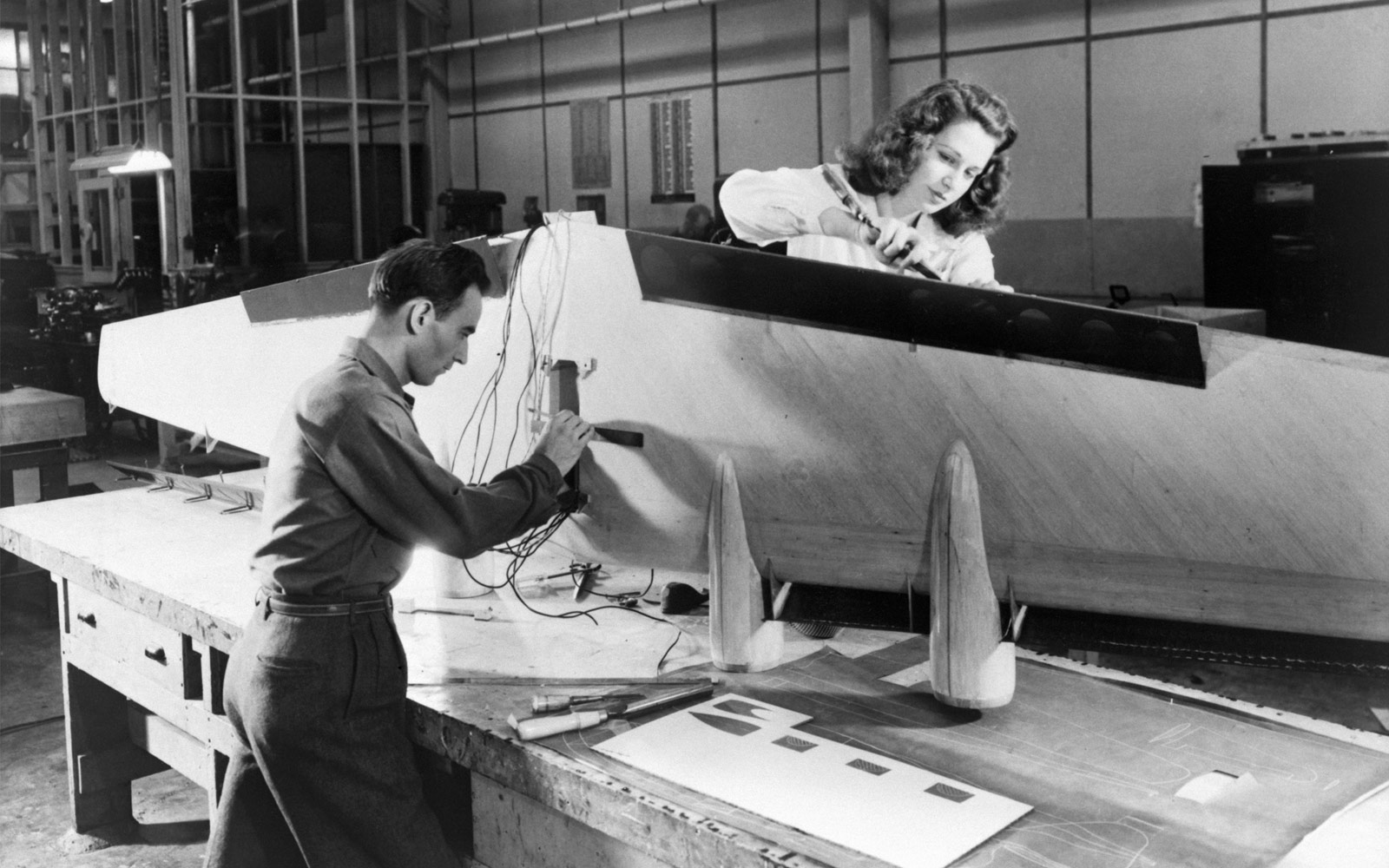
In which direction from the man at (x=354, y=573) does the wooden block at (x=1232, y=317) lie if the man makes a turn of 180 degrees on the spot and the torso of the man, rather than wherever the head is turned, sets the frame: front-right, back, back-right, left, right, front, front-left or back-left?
back-right

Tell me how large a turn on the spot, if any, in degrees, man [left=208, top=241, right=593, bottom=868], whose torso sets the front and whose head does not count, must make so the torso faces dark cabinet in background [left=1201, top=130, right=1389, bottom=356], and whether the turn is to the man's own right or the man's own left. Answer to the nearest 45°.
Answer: approximately 45° to the man's own left

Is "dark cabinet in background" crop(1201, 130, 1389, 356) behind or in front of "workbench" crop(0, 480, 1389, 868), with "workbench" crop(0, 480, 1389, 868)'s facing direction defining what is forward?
behind

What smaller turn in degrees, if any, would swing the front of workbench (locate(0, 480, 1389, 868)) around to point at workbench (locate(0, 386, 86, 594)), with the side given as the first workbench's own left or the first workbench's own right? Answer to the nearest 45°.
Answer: approximately 90° to the first workbench's own right

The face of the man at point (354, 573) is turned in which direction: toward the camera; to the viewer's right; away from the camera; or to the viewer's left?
to the viewer's right

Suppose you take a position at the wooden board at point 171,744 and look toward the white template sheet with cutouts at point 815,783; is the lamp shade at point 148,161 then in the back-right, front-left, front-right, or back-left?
back-left

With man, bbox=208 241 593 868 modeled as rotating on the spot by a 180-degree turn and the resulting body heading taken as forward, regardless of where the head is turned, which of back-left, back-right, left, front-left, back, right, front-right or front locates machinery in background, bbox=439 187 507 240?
right

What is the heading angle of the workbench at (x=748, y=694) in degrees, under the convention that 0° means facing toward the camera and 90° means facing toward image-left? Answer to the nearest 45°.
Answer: approximately 45°

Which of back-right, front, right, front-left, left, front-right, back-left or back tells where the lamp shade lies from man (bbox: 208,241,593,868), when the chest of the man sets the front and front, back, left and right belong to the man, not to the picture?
left

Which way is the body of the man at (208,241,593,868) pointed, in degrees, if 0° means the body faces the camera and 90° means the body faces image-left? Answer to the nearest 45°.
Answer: approximately 270°
